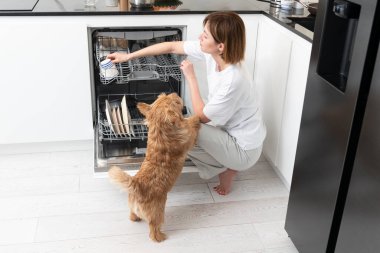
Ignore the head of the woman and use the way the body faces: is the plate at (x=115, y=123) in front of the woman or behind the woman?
in front

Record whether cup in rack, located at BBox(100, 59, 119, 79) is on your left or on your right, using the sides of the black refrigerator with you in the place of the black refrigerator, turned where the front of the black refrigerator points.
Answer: on your right

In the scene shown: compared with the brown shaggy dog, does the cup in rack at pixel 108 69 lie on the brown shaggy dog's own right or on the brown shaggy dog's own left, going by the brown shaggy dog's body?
on the brown shaggy dog's own left

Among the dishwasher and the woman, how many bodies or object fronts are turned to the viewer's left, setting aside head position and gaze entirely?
1

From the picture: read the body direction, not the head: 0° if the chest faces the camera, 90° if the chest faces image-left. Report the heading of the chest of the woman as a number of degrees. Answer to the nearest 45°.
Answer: approximately 90°

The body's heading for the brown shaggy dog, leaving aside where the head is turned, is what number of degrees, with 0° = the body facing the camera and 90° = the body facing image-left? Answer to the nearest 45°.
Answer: approximately 225°

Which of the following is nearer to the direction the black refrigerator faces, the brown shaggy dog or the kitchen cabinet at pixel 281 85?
the brown shaggy dog

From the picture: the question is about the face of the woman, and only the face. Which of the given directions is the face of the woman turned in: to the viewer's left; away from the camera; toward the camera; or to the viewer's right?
to the viewer's left

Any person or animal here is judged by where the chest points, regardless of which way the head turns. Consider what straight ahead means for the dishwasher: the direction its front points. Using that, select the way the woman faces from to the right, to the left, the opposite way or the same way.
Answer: to the right

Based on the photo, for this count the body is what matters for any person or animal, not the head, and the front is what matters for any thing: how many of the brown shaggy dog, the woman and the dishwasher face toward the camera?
1

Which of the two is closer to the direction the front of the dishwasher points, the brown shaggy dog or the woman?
the brown shaggy dog

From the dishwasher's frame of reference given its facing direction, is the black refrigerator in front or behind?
in front
